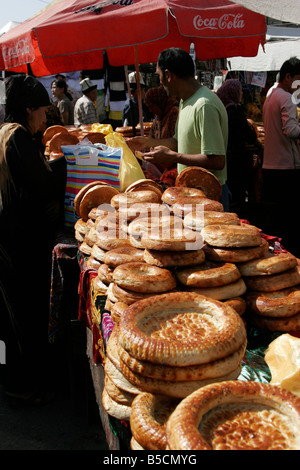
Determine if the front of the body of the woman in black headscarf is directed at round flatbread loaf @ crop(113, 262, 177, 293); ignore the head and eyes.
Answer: no

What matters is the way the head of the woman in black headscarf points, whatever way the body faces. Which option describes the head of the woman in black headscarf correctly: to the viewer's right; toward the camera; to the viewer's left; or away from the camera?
to the viewer's right

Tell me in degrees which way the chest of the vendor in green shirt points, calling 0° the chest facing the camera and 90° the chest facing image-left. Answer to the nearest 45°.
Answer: approximately 90°

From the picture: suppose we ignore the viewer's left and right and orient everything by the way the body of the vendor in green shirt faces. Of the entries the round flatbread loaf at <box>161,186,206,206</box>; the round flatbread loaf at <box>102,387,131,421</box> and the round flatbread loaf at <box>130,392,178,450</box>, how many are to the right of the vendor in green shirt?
0

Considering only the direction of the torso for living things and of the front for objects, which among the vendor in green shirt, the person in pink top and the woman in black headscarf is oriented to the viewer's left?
the vendor in green shirt

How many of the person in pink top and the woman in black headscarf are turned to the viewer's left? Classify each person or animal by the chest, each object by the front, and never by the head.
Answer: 0

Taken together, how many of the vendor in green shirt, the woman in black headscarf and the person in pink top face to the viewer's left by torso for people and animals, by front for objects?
1

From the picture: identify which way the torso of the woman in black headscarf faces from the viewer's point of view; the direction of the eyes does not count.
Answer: to the viewer's right

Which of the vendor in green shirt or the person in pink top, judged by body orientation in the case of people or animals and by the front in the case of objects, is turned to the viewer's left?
the vendor in green shirt

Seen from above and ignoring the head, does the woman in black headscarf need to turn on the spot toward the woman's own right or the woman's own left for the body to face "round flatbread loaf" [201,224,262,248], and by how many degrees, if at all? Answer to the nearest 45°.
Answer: approximately 45° to the woman's own right

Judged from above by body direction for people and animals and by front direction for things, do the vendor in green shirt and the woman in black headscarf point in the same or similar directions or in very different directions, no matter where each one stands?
very different directions
